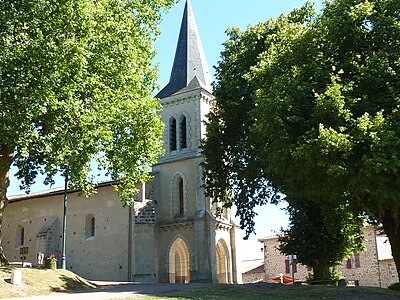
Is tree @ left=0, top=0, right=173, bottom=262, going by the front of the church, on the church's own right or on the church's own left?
on the church's own right

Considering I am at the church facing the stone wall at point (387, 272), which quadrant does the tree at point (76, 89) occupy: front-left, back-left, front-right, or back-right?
back-right

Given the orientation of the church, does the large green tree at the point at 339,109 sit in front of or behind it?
in front

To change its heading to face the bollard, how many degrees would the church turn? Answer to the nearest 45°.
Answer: approximately 45° to its right

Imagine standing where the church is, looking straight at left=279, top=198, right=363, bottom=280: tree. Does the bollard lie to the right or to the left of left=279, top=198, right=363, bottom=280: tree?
right

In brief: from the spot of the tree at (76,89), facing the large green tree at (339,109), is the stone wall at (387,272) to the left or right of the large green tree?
left

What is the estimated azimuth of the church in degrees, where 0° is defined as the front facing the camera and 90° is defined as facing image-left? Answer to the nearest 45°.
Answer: approximately 315°
